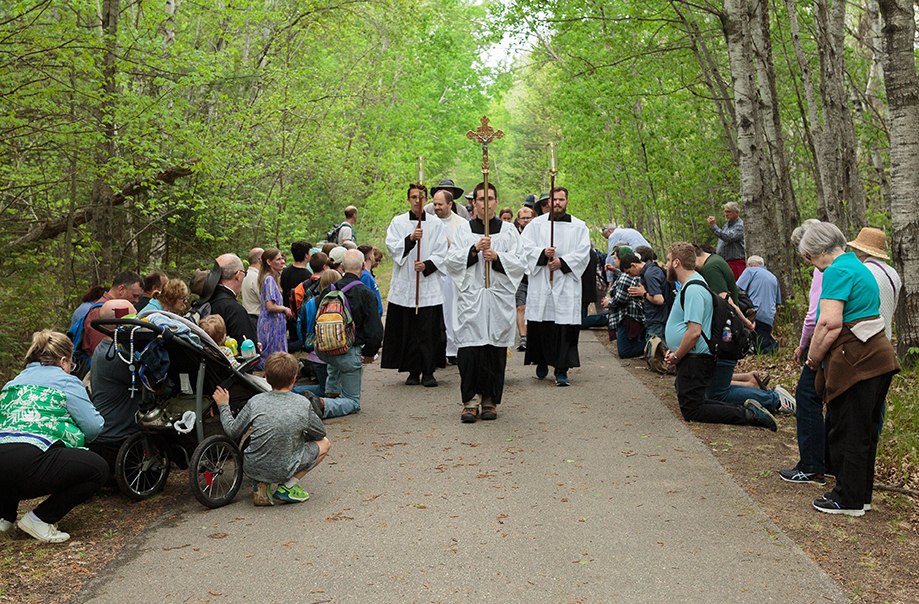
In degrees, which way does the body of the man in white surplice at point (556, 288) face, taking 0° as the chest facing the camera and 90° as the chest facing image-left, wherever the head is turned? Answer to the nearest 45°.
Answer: approximately 0°

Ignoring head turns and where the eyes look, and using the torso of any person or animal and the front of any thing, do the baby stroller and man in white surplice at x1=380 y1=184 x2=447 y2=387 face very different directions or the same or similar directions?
very different directions

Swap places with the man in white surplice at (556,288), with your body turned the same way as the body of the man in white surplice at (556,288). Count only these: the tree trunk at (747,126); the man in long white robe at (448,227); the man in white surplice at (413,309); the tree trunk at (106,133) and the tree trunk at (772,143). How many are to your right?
3

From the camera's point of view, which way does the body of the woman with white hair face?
to the viewer's left

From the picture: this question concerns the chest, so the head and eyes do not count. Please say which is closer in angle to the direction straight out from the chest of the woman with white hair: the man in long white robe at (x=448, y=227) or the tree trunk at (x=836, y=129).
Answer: the man in long white robe

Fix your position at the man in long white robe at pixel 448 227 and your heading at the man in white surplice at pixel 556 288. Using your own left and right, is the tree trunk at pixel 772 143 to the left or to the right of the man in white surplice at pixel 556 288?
left

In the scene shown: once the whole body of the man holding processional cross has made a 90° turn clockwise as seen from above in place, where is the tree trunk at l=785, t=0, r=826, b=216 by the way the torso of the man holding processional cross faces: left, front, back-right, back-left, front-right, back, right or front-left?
back-right

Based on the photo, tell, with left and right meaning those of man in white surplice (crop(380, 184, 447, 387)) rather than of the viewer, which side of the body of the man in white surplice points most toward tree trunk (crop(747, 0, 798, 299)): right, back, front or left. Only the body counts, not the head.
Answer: left

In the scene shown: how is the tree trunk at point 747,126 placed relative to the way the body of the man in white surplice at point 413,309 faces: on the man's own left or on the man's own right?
on the man's own left

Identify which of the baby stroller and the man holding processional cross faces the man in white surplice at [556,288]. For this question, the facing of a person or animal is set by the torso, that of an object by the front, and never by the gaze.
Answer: the baby stroller

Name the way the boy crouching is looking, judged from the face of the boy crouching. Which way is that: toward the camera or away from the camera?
away from the camera
